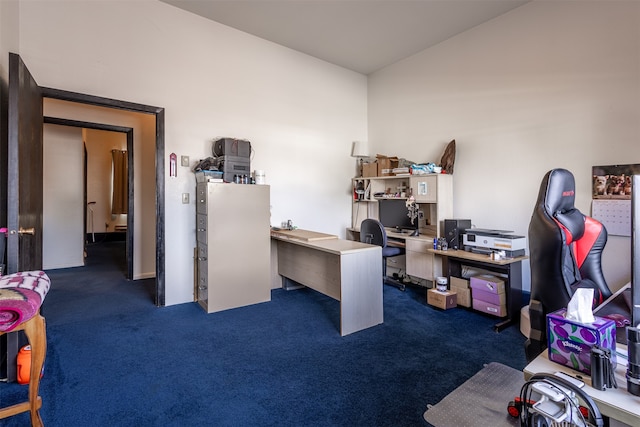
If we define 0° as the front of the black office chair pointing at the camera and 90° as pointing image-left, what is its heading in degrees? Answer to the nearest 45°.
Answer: approximately 225°

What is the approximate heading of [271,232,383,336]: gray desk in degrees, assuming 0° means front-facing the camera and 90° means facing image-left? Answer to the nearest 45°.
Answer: approximately 225°

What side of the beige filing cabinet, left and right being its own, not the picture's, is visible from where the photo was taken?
left

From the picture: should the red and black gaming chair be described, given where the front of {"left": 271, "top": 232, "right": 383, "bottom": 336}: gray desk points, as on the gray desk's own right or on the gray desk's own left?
on the gray desk's own right

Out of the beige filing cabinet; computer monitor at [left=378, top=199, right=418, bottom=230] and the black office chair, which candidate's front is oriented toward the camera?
the computer monitor

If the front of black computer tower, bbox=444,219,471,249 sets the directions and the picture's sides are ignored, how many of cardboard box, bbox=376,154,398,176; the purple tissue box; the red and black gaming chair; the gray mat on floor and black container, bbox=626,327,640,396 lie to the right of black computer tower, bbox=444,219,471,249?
1

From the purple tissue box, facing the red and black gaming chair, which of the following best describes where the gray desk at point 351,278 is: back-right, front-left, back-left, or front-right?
front-left

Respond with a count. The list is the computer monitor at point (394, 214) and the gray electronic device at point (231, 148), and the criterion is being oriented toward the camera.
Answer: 2

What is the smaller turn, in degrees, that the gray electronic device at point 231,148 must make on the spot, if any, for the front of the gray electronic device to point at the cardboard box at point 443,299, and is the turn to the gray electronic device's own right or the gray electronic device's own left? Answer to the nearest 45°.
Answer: approximately 90° to the gray electronic device's own left
